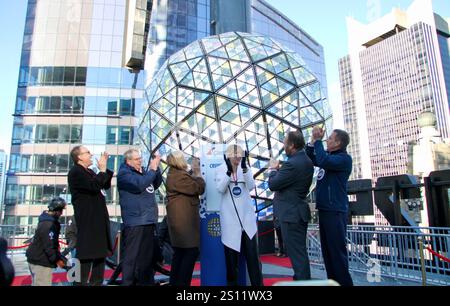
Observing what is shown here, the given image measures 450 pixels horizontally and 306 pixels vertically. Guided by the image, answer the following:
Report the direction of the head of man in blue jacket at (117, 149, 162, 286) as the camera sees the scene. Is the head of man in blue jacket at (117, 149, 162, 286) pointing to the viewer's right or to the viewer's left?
to the viewer's right

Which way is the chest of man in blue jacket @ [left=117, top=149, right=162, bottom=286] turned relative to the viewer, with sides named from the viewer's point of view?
facing the viewer and to the right of the viewer

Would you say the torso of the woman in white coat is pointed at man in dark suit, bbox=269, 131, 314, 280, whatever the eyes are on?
no

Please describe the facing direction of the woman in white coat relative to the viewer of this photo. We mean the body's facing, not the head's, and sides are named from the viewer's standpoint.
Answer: facing the viewer

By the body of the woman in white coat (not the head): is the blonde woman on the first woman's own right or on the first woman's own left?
on the first woman's own right

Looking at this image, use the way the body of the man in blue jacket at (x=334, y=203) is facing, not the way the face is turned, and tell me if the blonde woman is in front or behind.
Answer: in front

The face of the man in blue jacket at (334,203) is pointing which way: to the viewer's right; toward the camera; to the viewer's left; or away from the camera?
to the viewer's left

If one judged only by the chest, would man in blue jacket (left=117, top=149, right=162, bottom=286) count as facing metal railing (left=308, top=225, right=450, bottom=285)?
no

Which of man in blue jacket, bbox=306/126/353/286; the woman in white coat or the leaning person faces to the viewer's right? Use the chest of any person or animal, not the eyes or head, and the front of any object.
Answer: the leaning person

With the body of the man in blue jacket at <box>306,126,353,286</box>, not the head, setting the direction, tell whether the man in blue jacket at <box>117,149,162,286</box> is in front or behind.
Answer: in front

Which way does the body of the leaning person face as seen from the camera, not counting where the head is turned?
to the viewer's right

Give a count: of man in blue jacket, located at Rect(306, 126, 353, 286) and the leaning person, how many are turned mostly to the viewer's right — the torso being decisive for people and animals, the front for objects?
1

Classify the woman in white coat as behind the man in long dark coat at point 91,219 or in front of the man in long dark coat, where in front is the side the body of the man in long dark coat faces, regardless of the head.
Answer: in front

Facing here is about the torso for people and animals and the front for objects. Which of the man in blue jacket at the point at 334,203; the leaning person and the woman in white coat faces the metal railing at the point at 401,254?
the leaning person

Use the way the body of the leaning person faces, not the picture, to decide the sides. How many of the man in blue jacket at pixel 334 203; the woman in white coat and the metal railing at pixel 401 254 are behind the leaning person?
0
